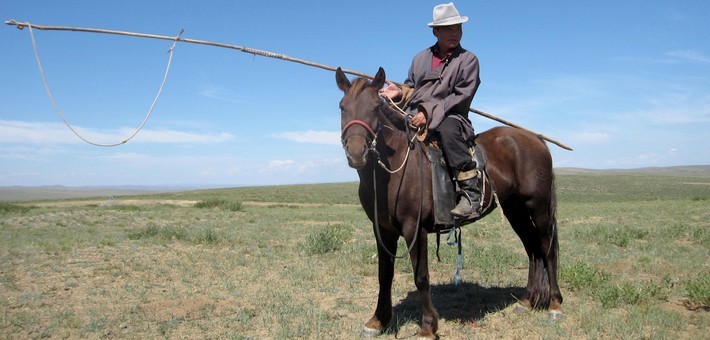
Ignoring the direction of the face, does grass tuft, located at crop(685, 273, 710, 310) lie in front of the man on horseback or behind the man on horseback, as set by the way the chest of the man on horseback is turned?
behind

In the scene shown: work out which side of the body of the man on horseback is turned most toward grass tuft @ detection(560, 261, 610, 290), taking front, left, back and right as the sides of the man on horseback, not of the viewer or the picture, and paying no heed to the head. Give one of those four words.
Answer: back

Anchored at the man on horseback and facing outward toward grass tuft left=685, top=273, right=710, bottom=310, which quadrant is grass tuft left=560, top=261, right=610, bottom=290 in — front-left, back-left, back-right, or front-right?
front-left

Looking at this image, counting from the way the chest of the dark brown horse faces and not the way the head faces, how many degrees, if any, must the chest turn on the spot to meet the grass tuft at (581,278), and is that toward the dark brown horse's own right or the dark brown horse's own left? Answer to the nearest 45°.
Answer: approximately 180°

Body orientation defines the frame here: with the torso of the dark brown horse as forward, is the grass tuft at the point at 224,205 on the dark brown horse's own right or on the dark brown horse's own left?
on the dark brown horse's own right
